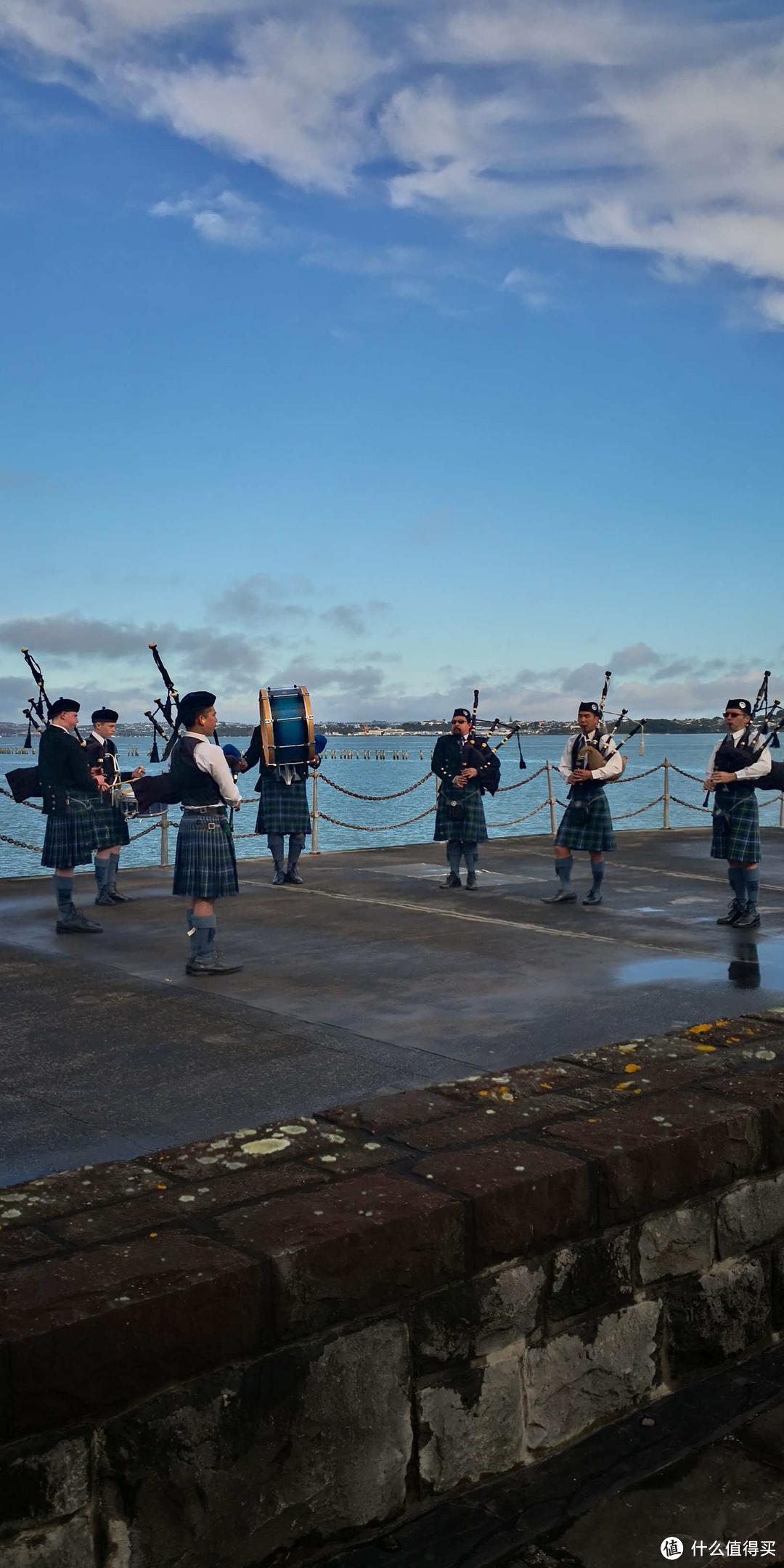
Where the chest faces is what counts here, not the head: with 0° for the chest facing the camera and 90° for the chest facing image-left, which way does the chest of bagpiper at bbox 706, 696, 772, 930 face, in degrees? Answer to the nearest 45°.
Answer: approximately 45°

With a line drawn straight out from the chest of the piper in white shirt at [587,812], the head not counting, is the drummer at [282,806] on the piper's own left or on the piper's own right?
on the piper's own right

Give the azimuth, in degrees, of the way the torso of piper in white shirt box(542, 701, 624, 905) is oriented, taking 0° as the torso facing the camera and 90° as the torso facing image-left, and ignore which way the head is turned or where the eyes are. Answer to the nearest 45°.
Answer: approximately 45°

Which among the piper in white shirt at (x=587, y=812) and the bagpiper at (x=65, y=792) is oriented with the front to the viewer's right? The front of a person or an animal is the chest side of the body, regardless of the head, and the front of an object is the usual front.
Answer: the bagpiper

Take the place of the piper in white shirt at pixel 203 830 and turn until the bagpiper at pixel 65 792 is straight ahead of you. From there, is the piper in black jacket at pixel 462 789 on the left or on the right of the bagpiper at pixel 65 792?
right

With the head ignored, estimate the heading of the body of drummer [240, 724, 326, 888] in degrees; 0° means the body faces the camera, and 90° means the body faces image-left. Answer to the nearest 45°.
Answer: approximately 0°

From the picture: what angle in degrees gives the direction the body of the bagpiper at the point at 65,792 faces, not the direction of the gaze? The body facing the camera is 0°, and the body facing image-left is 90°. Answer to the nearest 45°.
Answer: approximately 270°

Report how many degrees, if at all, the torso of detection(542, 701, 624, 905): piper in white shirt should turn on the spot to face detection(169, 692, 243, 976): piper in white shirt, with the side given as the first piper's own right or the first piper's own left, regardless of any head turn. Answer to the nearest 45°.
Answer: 0° — they already face them

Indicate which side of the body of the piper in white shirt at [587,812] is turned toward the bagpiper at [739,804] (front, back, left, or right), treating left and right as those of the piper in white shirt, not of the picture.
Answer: left

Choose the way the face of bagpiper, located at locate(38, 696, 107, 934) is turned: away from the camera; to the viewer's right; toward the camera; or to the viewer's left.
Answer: to the viewer's right
